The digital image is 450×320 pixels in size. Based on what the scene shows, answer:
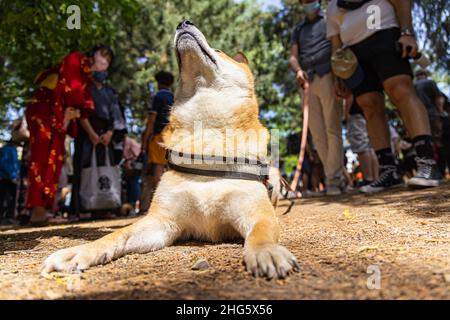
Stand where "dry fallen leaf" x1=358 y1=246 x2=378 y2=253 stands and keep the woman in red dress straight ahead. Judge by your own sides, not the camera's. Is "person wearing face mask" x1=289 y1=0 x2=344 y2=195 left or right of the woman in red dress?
right

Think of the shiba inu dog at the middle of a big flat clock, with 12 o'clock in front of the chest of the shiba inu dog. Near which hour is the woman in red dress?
The woman in red dress is roughly at 5 o'clock from the shiba inu dog.

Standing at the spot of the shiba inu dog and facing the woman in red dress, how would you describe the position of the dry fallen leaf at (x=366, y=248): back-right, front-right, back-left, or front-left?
back-right

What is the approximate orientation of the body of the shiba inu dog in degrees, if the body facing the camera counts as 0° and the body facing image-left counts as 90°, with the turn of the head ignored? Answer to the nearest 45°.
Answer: approximately 0°

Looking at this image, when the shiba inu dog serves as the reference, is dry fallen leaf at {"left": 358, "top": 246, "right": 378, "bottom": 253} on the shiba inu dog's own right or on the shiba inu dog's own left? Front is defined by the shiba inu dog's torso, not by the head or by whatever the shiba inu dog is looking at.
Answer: on the shiba inu dog's own left

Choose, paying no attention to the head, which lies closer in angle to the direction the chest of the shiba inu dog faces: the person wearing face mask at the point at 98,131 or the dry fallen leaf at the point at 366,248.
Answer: the dry fallen leaf

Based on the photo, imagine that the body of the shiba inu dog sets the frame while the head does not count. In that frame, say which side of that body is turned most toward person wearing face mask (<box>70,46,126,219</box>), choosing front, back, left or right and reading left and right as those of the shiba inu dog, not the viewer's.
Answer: back

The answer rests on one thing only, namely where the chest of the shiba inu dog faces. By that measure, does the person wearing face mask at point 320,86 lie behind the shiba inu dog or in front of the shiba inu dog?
behind
